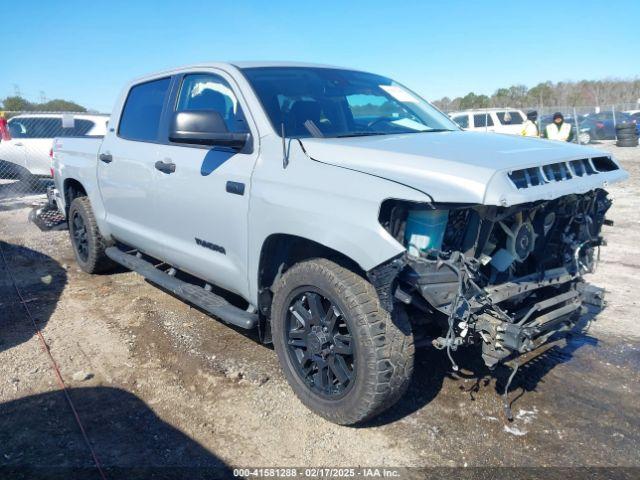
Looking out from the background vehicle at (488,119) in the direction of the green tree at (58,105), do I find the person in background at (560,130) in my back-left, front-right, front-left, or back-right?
back-left

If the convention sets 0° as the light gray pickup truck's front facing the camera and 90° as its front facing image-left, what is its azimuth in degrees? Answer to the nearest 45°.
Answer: approximately 315°

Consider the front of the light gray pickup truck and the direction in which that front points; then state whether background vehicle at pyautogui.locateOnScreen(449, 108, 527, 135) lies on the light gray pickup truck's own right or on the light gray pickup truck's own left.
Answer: on the light gray pickup truck's own left

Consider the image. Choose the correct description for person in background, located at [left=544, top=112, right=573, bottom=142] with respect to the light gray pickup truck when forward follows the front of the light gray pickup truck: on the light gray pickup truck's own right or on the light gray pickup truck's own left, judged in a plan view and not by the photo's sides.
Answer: on the light gray pickup truck's own left

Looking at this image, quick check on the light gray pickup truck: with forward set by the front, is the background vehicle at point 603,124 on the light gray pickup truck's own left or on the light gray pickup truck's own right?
on the light gray pickup truck's own left
